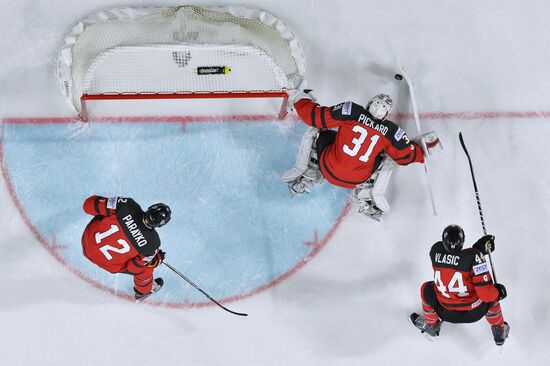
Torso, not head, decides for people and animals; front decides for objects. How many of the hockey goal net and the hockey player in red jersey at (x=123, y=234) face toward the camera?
1

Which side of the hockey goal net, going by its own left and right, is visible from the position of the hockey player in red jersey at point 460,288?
left

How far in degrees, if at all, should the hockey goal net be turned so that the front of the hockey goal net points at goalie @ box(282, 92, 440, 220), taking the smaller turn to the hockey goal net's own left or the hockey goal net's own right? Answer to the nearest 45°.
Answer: approximately 45° to the hockey goal net's own left

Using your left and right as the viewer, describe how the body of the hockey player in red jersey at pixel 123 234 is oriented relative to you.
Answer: facing away from the viewer and to the right of the viewer

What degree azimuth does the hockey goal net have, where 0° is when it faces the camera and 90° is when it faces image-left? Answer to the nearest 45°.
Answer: approximately 0°
